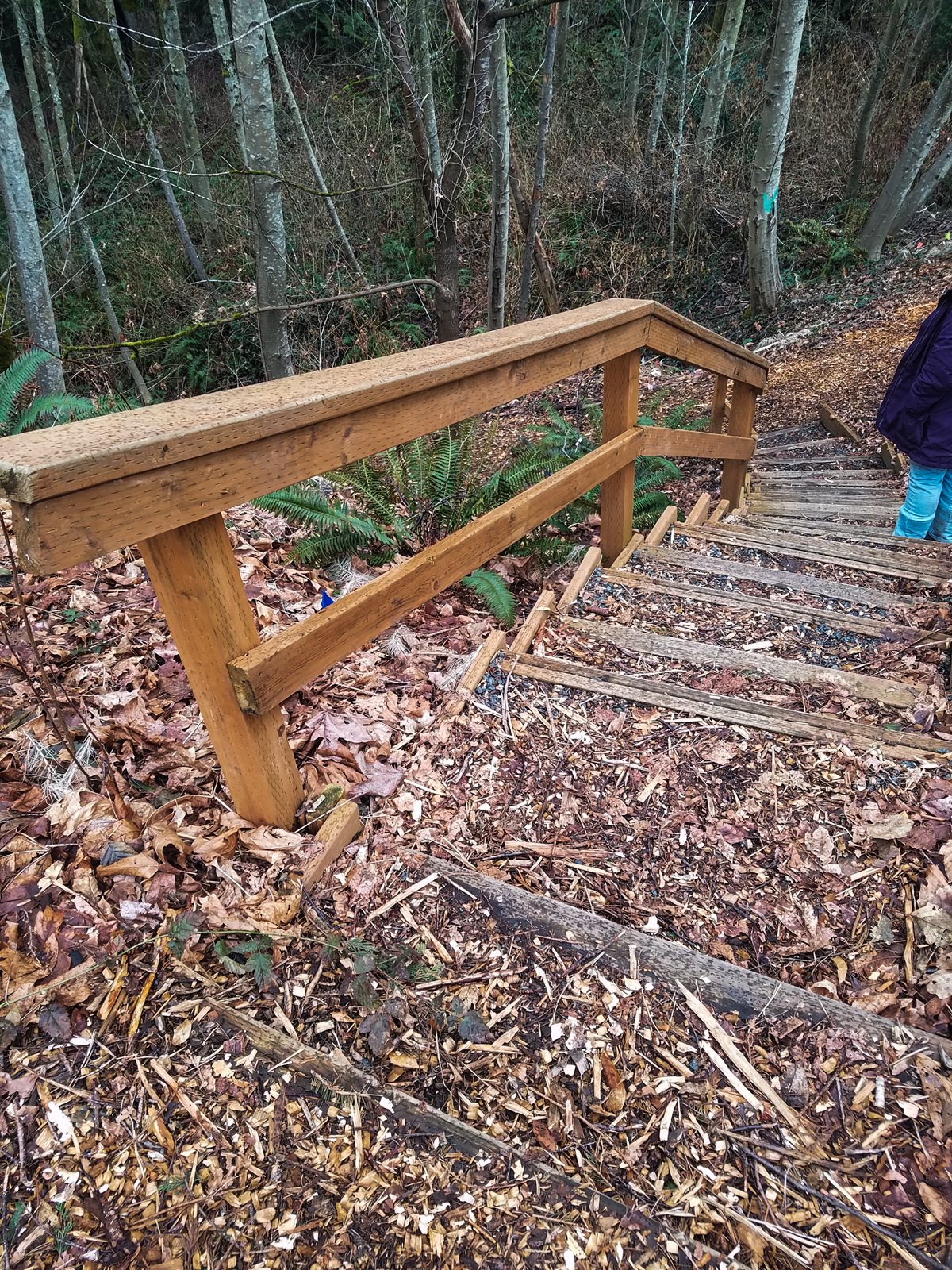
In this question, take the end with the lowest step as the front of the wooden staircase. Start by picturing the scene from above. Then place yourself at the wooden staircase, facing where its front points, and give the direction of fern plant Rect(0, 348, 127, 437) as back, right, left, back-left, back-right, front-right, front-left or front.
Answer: left

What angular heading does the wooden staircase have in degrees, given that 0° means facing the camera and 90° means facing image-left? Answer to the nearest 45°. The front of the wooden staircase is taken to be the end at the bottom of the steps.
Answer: approximately 180°

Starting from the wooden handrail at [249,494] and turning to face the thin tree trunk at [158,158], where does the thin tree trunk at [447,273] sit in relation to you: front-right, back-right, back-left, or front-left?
front-right

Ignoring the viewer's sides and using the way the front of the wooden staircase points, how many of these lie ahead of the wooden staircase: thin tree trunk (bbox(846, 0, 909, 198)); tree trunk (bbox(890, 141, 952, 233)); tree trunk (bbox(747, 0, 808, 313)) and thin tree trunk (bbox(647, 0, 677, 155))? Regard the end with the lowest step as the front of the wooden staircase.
4

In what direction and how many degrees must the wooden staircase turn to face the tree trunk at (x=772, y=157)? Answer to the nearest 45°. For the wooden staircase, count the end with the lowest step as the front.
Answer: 0° — it already faces it

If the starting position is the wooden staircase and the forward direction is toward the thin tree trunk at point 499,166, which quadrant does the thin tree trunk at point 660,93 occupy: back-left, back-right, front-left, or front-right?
front-right

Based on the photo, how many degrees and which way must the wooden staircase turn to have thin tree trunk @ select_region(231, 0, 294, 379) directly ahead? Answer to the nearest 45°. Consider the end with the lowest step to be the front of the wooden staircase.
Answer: approximately 45° to its left

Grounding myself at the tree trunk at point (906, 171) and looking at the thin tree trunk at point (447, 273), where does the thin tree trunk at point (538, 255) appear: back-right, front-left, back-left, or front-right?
front-right

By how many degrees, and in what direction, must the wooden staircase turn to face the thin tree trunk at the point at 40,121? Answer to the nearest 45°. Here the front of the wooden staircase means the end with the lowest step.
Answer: approximately 45° to its left

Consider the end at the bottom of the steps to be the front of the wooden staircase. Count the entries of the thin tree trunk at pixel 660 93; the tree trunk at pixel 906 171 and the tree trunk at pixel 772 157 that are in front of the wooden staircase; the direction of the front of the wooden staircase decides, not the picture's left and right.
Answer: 3

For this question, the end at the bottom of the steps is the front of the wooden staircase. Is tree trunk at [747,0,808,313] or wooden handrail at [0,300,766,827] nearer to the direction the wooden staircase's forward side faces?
the tree trunk

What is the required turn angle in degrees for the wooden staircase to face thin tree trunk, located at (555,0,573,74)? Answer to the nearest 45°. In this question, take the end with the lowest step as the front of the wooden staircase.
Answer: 0° — it already faces it

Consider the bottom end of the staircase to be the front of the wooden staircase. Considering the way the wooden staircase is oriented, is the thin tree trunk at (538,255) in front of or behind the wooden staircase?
in front

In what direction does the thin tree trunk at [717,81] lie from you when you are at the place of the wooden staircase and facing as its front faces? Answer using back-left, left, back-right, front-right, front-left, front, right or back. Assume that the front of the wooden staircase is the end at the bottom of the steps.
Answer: front

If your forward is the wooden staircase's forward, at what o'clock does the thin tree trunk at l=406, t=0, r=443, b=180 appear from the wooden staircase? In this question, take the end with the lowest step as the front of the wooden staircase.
The thin tree trunk is roughly at 11 o'clock from the wooden staircase.

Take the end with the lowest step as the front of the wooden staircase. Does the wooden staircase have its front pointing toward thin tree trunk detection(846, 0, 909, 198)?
yes

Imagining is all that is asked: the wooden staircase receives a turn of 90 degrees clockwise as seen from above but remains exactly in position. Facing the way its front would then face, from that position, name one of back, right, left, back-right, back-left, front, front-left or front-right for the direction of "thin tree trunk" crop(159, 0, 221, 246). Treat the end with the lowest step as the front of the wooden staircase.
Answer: back-left

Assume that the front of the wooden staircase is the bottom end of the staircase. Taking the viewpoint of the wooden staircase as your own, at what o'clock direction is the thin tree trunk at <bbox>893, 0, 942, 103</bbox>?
The thin tree trunk is roughly at 12 o'clock from the wooden staircase.

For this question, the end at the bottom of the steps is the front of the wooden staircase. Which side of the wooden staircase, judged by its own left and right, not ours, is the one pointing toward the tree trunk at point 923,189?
front
